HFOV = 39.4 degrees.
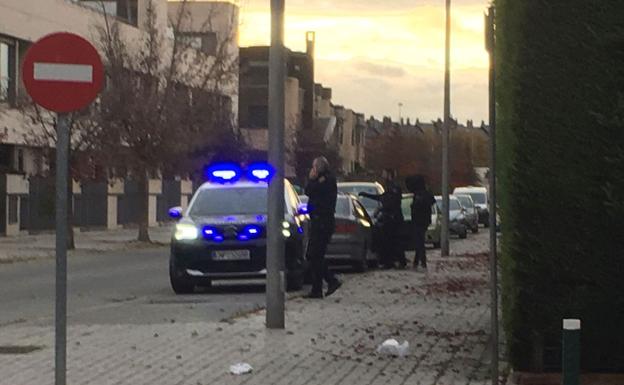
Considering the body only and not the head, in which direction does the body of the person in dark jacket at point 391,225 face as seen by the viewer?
to the viewer's left

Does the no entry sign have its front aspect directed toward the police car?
no

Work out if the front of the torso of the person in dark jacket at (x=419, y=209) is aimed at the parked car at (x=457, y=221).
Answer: no

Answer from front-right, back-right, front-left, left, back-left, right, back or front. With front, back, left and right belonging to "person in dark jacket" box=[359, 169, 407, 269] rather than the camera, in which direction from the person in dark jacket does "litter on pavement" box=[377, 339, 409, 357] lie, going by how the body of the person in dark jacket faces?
left

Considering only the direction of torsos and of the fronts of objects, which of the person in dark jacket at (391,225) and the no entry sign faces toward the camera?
the no entry sign

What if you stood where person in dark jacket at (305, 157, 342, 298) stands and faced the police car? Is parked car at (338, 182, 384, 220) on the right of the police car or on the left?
right

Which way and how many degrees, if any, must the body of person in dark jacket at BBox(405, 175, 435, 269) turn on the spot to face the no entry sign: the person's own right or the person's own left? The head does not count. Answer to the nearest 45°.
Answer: approximately 90° to the person's own left

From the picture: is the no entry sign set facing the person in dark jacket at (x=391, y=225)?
no

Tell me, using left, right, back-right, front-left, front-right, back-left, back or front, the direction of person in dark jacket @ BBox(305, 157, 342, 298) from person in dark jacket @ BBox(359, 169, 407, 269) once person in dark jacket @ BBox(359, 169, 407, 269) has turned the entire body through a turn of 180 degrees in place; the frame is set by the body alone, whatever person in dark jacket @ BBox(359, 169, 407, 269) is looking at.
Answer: right

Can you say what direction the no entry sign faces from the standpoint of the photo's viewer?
facing the viewer

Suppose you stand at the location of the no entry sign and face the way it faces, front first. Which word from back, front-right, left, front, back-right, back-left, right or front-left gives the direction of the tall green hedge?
left

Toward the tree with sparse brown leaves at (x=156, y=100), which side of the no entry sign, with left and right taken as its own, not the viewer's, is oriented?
back

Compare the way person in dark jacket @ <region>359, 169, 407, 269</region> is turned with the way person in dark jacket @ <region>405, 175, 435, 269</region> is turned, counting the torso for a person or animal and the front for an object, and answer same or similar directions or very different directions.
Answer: same or similar directions

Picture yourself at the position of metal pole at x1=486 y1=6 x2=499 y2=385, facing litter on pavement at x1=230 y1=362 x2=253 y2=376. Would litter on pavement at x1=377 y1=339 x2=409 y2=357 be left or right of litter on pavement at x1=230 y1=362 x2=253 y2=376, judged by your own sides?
right
